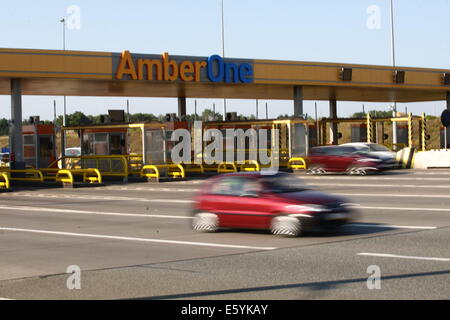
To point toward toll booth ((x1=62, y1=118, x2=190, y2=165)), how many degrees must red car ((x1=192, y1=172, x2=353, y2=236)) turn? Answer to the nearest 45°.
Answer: approximately 135° to its left

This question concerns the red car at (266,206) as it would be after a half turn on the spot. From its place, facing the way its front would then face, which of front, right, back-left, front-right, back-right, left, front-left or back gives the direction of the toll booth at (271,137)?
front-right

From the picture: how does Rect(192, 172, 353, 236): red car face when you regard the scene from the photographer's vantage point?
facing the viewer and to the right of the viewer

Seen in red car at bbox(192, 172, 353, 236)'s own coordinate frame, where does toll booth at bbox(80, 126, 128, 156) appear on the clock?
The toll booth is roughly at 7 o'clock from the red car.

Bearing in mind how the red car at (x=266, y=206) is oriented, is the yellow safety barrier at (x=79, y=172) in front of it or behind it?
behind

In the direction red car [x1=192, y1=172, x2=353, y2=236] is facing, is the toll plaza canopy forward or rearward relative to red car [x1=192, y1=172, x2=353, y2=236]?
rearward

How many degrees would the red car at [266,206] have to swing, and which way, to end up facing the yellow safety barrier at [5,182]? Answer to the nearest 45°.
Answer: approximately 180°

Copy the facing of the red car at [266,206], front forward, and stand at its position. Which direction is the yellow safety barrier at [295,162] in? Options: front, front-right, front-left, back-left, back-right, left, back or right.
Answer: back-left

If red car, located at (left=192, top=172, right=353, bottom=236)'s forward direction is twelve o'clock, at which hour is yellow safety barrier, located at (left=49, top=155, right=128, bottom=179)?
The yellow safety barrier is roughly at 7 o'clock from the red car.

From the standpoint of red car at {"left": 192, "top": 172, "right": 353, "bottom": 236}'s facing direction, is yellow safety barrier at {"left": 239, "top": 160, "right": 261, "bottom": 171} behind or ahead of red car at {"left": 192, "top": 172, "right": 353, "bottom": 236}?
behind

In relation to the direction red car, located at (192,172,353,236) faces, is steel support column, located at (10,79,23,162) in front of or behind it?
behind
